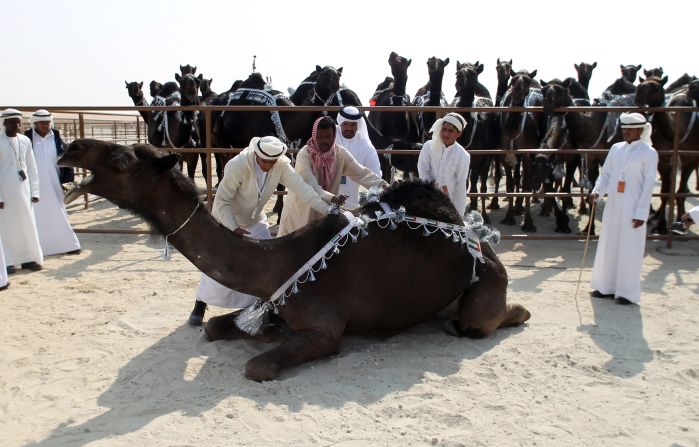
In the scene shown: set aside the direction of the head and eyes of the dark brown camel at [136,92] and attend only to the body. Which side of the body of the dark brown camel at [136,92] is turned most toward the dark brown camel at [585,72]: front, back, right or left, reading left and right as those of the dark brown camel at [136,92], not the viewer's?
left

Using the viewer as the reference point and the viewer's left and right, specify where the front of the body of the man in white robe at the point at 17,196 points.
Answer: facing the viewer and to the right of the viewer

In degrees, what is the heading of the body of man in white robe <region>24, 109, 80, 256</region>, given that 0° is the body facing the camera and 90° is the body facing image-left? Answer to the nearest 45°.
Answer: approximately 0°

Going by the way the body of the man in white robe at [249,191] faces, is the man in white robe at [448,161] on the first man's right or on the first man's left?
on the first man's left

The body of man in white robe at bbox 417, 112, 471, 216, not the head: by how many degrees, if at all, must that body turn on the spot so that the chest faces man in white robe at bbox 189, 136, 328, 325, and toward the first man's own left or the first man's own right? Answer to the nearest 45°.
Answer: approximately 45° to the first man's own right

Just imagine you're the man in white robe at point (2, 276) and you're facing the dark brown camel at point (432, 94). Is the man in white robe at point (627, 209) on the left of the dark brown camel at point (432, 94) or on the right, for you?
right

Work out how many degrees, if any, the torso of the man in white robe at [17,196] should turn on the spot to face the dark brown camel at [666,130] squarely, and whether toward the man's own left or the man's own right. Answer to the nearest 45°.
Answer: approximately 45° to the man's own left

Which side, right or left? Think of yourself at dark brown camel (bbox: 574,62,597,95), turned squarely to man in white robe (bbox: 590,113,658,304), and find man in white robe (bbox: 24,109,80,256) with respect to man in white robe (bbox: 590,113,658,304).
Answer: right

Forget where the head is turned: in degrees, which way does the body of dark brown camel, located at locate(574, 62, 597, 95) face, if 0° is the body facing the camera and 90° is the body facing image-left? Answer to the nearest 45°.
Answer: approximately 0°

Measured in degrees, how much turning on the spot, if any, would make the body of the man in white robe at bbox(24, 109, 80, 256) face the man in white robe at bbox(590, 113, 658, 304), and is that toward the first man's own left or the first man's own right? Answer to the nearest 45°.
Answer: approximately 45° to the first man's own left

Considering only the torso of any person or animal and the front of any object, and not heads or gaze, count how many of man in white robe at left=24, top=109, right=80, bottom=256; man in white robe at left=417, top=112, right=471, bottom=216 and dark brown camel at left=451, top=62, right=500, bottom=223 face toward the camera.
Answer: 3

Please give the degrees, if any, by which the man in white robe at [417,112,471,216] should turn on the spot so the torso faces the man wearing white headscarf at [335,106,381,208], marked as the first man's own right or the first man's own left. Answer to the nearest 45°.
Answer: approximately 135° to the first man's own right
